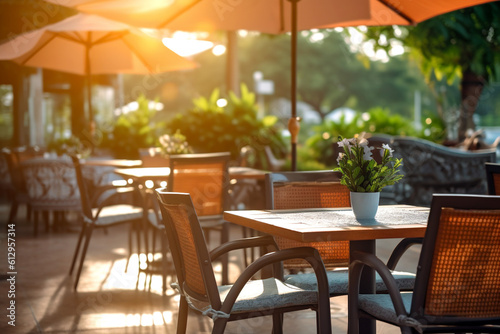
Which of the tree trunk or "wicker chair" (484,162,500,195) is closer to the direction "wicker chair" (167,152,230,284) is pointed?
the tree trunk

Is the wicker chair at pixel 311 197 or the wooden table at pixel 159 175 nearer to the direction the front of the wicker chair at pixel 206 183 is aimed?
the wooden table

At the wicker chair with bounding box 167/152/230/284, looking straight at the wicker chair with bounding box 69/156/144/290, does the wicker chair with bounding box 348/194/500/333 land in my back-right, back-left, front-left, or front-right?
back-left

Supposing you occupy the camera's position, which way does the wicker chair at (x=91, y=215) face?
facing to the right of the viewer

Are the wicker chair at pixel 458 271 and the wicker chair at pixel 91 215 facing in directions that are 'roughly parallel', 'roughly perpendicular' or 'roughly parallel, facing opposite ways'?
roughly perpendicular

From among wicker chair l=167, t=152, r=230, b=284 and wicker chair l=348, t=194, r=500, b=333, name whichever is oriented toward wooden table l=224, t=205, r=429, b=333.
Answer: wicker chair l=348, t=194, r=500, b=333

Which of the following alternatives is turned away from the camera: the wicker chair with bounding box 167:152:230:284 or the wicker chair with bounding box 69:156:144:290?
the wicker chair with bounding box 167:152:230:284

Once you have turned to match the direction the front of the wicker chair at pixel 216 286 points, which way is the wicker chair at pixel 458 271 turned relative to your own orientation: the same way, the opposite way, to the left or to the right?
to the left

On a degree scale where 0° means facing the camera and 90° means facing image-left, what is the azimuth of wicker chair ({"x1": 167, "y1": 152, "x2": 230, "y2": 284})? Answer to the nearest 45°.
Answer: approximately 180°

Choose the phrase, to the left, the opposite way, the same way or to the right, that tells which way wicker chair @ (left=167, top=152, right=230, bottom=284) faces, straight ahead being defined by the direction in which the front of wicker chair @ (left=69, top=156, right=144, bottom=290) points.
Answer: to the left

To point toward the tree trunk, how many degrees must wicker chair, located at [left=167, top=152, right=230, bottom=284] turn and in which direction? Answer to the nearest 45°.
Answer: approximately 45° to its right
